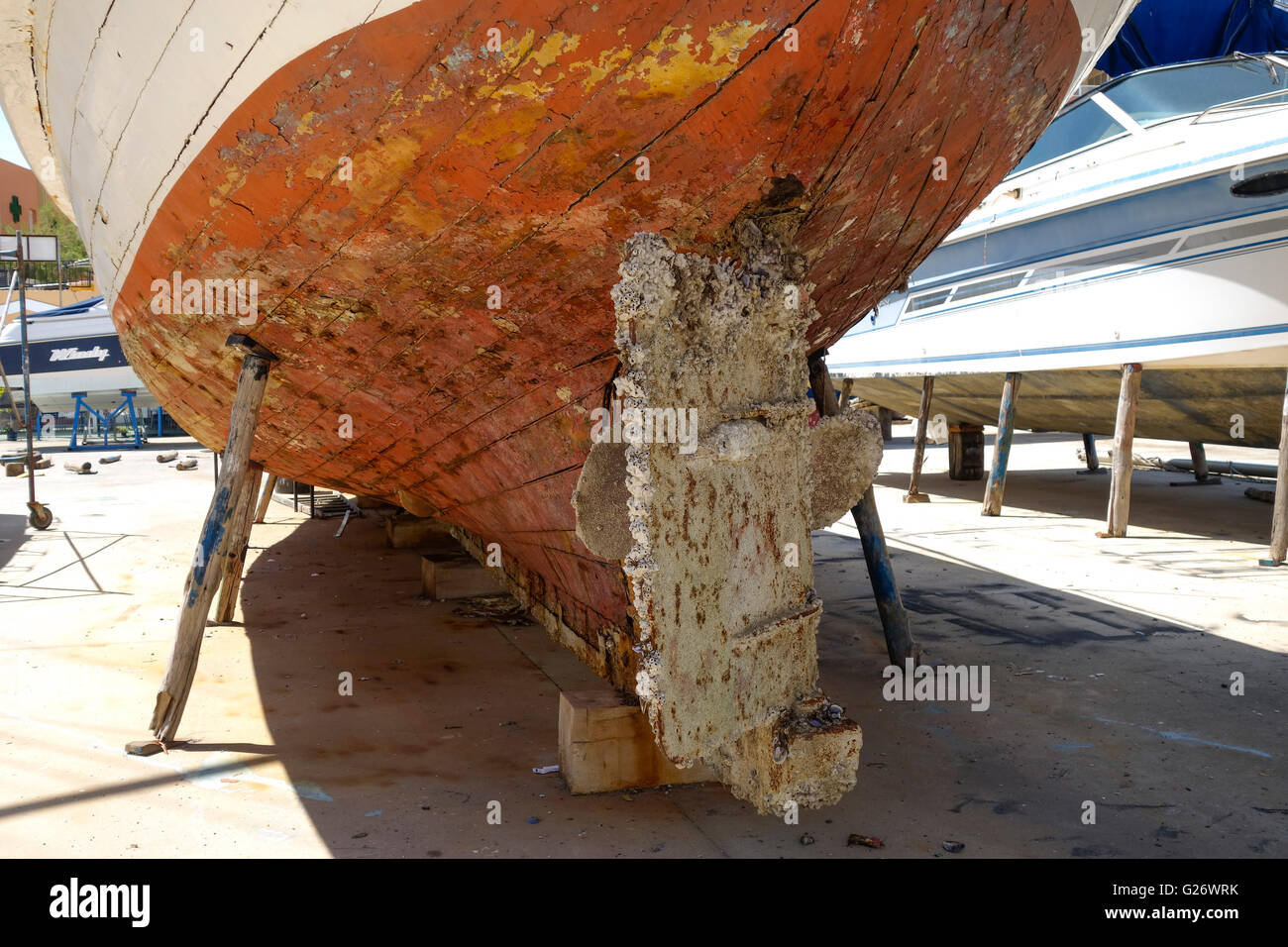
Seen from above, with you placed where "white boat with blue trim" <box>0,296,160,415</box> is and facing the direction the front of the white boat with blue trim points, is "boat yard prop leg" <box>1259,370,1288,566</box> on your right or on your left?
on your right

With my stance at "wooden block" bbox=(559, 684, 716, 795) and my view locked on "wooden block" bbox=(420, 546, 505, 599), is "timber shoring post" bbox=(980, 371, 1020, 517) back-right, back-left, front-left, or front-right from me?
front-right

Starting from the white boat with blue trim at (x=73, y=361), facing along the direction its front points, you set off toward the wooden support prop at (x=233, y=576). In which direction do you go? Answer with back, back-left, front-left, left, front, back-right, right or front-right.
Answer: left

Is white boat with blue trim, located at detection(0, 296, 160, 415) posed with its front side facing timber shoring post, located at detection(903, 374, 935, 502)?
no
